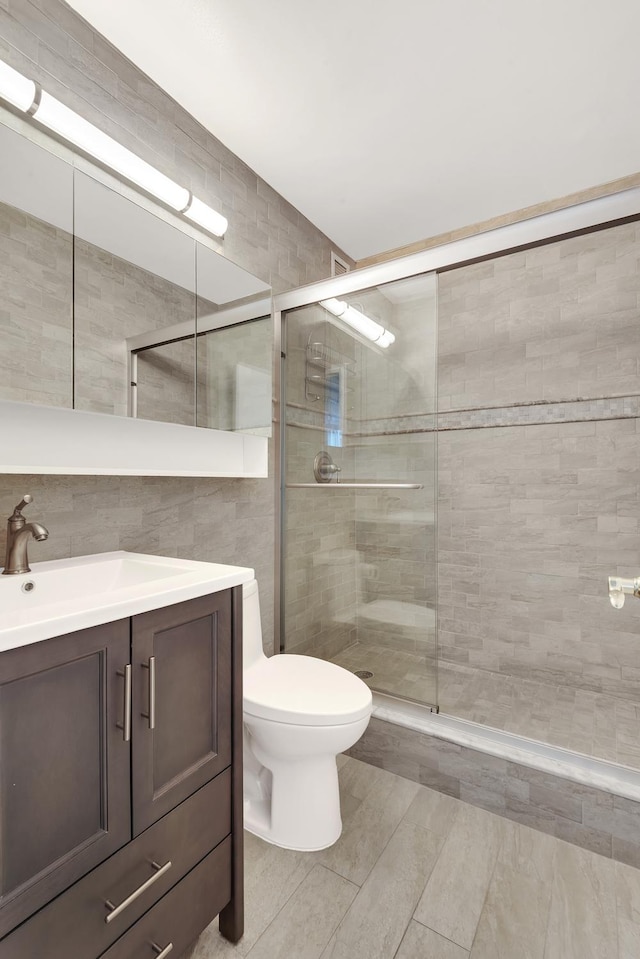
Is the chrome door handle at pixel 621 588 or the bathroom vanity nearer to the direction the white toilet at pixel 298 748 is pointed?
the chrome door handle

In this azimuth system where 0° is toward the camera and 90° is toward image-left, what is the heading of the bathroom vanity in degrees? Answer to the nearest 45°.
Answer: approximately 315°

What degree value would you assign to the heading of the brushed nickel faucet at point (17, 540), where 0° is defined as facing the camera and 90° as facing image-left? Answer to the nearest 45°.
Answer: approximately 315°

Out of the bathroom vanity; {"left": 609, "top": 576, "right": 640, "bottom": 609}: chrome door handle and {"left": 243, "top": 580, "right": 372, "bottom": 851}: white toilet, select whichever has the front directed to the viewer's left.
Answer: the chrome door handle

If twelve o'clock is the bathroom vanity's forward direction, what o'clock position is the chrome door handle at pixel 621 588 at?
The chrome door handle is roughly at 11 o'clock from the bathroom vanity.

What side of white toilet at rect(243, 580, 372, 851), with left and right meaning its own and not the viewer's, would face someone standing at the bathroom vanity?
right

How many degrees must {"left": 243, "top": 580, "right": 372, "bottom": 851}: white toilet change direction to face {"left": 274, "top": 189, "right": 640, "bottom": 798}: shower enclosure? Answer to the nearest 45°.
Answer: approximately 90° to its left

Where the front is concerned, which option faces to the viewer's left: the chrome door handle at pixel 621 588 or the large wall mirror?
the chrome door handle
